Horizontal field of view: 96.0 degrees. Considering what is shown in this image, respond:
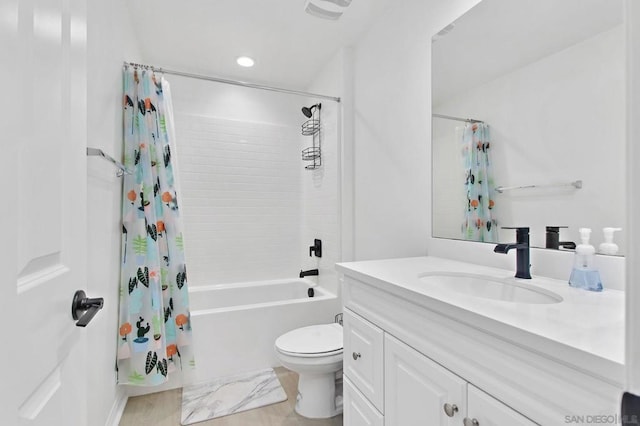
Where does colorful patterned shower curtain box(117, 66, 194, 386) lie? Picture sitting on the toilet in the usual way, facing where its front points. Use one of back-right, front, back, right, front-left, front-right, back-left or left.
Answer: front-right

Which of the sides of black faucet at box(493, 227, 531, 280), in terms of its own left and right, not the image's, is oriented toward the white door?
front

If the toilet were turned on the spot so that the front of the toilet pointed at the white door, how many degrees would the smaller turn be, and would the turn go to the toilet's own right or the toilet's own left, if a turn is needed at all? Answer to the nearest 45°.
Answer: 0° — it already faces it

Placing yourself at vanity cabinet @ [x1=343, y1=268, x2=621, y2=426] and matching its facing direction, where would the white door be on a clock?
The white door is roughly at 12 o'clock from the vanity cabinet.

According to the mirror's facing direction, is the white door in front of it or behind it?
in front

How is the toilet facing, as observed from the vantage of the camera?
facing the viewer and to the left of the viewer

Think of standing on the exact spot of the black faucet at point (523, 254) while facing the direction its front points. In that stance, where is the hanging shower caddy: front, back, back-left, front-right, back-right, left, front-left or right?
right

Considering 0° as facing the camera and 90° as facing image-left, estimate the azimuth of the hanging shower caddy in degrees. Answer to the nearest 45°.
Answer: approximately 45°

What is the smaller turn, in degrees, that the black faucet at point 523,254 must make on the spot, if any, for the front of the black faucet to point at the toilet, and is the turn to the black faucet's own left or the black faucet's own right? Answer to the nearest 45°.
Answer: approximately 45° to the black faucet's own right

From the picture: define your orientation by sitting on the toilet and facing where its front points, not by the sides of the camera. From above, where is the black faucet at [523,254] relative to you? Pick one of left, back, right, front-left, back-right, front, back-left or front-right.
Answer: left

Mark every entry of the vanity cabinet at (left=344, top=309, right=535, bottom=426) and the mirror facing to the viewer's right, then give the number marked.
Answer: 0

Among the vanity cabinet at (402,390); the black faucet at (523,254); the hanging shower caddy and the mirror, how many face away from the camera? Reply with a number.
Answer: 0

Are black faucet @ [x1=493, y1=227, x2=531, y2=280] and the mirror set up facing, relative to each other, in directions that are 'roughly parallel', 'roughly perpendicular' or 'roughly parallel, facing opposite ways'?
roughly parallel
